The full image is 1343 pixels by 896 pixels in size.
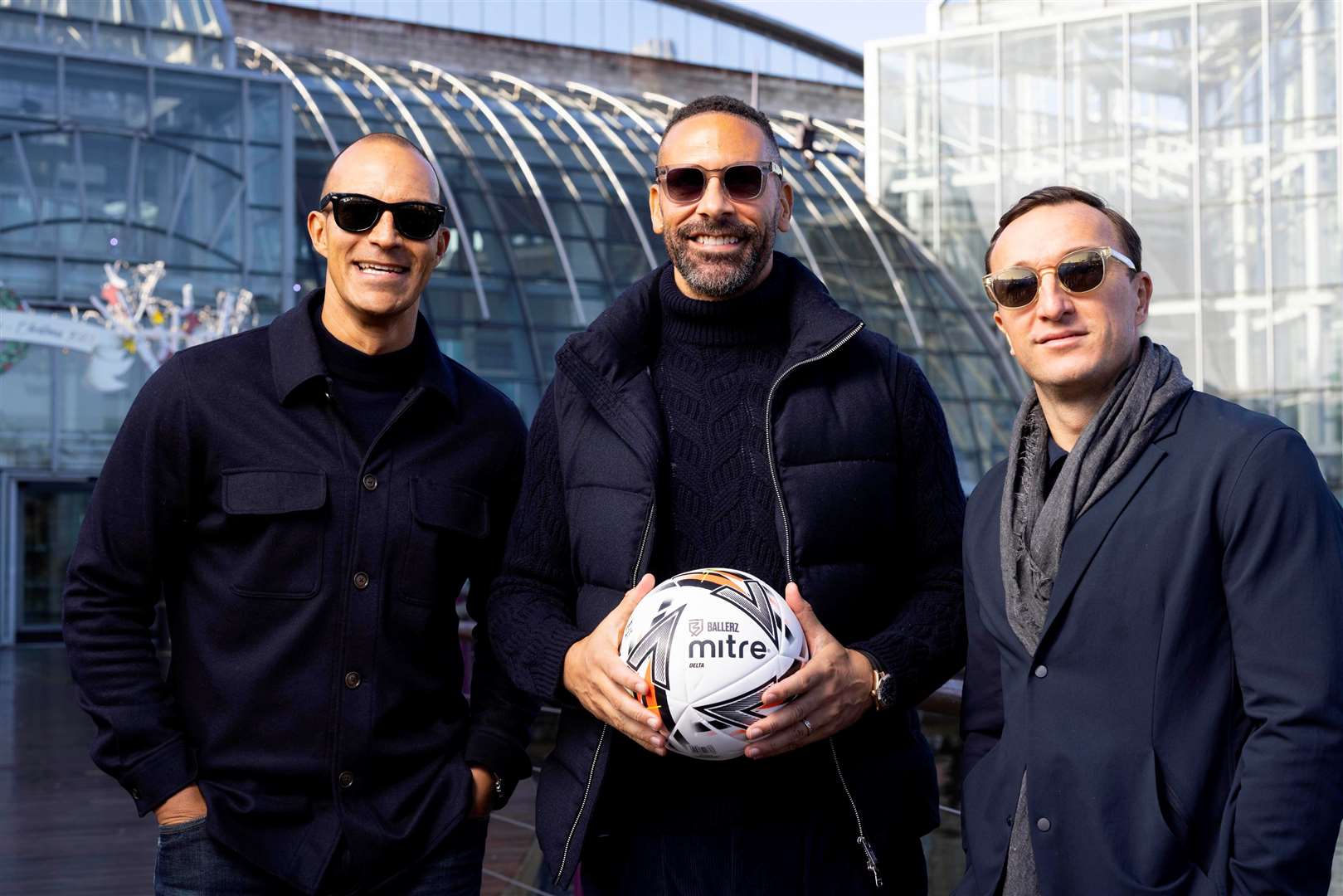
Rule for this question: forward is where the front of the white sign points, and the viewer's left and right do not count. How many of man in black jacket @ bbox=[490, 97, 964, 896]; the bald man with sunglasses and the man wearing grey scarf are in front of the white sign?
3

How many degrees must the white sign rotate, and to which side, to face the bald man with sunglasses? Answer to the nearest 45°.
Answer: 0° — it already faces them

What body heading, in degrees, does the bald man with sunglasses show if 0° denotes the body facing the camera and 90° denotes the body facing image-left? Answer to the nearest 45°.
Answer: approximately 0°

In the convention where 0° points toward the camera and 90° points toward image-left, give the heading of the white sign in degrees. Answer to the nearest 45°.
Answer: approximately 0°

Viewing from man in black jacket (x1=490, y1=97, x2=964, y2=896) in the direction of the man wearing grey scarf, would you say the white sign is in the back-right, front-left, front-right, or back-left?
back-left

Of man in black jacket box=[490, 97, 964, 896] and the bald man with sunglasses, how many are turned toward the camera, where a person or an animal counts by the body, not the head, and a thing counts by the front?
2

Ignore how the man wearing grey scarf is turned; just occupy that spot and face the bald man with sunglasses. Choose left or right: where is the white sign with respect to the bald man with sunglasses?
right

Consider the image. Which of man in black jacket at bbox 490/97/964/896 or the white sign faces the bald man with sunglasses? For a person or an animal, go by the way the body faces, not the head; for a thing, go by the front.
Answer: the white sign

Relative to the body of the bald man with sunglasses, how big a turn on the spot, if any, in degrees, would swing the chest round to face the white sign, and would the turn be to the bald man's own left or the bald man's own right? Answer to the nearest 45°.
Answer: approximately 180°

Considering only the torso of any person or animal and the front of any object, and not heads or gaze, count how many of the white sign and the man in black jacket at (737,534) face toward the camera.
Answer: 2
